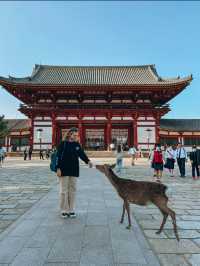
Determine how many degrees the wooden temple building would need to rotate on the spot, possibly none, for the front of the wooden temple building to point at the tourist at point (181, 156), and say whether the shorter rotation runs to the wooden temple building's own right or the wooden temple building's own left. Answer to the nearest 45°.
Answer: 0° — it already faces them

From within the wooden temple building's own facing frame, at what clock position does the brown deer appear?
The brown deer is roughly at 12 o'clock from the wooden temple building.

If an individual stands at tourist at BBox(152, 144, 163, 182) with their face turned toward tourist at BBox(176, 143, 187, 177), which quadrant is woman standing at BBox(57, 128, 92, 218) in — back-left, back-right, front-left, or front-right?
back-right

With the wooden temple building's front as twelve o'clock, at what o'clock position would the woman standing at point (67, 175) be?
The woman standing is roughly at 12 o'clock from the wooden temple building.

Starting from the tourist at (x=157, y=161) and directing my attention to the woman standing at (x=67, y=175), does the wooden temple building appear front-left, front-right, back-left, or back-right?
back-right
